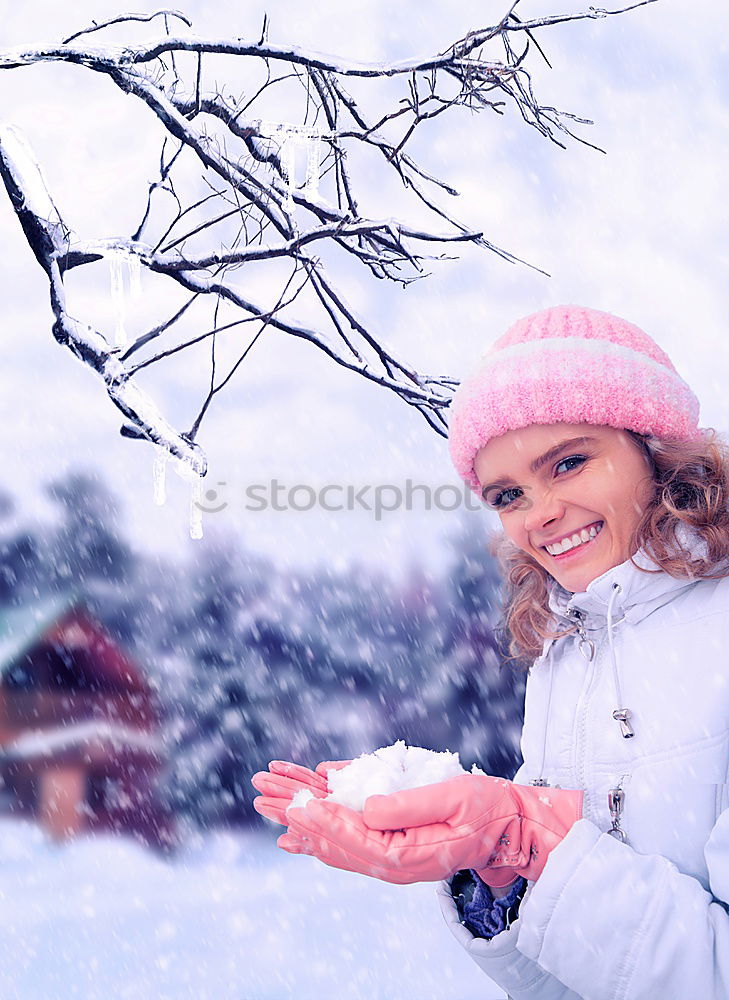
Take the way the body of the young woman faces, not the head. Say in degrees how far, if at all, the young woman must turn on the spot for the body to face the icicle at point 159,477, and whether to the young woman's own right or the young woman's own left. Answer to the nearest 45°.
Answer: approximately 90° to the young woman's own right

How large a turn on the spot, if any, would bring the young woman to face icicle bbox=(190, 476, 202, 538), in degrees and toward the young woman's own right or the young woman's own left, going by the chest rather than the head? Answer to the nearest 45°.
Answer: approximately 90° to the young woman's own right

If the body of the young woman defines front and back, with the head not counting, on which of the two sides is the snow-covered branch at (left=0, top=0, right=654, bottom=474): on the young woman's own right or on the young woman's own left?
on the young woman's own right
